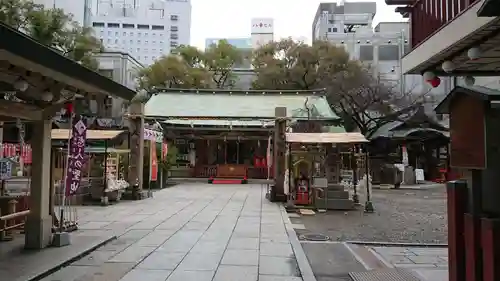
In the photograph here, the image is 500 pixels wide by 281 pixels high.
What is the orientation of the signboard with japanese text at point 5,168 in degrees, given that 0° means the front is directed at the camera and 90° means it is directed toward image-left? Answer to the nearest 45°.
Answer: approximately 0°

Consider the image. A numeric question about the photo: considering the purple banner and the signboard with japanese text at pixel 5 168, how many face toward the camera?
2

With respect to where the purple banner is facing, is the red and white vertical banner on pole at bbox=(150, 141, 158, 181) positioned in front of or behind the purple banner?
behind

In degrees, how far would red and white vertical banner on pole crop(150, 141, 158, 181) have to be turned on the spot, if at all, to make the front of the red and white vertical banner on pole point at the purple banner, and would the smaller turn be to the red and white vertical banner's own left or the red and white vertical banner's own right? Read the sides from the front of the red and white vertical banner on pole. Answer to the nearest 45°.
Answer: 0° — it already faces it

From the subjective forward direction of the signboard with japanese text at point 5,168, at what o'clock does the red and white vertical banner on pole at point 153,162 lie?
the red and white vertical banner on pole at point 153,162 is roughly at 7 o'clock from the signboard with japanese text at point 5,168.

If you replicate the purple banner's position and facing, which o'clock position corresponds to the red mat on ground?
The red mat on ground is roughly at 7 o'clock from the purple banner.

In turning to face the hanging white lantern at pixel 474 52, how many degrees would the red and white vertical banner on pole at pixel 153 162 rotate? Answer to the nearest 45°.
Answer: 0° — it already faces it

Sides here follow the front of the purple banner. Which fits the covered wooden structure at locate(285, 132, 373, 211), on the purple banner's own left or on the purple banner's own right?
on the purple banner's own left

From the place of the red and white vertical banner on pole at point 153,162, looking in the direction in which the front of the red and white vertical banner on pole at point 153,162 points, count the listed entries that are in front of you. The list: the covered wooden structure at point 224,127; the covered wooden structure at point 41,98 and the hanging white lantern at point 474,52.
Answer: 2

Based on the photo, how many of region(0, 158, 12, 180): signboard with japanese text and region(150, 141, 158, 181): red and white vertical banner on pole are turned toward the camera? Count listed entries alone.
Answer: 2
